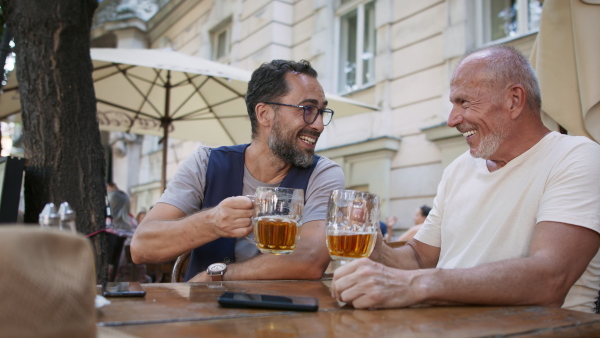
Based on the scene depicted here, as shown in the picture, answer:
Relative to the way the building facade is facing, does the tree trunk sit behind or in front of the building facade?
in front

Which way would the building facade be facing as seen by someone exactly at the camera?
facing the viewer and to the left of the viewer

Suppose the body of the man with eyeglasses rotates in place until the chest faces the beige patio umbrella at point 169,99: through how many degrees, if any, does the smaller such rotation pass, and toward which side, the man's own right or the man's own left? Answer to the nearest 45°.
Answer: approximately 135° to the man's own left

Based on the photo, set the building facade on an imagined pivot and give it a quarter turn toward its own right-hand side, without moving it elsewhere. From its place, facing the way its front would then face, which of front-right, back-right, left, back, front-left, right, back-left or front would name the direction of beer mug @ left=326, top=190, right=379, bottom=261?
back-left

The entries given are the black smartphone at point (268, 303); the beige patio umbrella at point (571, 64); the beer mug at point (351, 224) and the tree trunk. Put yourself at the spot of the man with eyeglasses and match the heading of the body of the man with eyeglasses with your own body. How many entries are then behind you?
1

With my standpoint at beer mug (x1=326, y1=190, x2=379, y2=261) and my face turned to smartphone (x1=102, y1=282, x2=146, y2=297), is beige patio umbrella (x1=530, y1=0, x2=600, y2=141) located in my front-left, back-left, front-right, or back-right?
back-right

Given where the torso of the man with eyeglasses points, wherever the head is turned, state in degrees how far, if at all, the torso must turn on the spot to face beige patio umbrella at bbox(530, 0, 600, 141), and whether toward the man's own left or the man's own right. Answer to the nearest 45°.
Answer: approximately 45° to the man's own left

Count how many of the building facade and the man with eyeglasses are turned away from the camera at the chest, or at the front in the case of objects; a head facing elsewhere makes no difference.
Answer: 0

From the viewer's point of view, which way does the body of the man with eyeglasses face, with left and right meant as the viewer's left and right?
facing the viewer and to the right of the viewer

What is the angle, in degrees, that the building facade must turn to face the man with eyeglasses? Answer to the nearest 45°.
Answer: approximately 45° to its left

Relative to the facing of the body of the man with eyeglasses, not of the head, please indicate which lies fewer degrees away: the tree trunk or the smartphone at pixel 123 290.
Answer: the smartphone
